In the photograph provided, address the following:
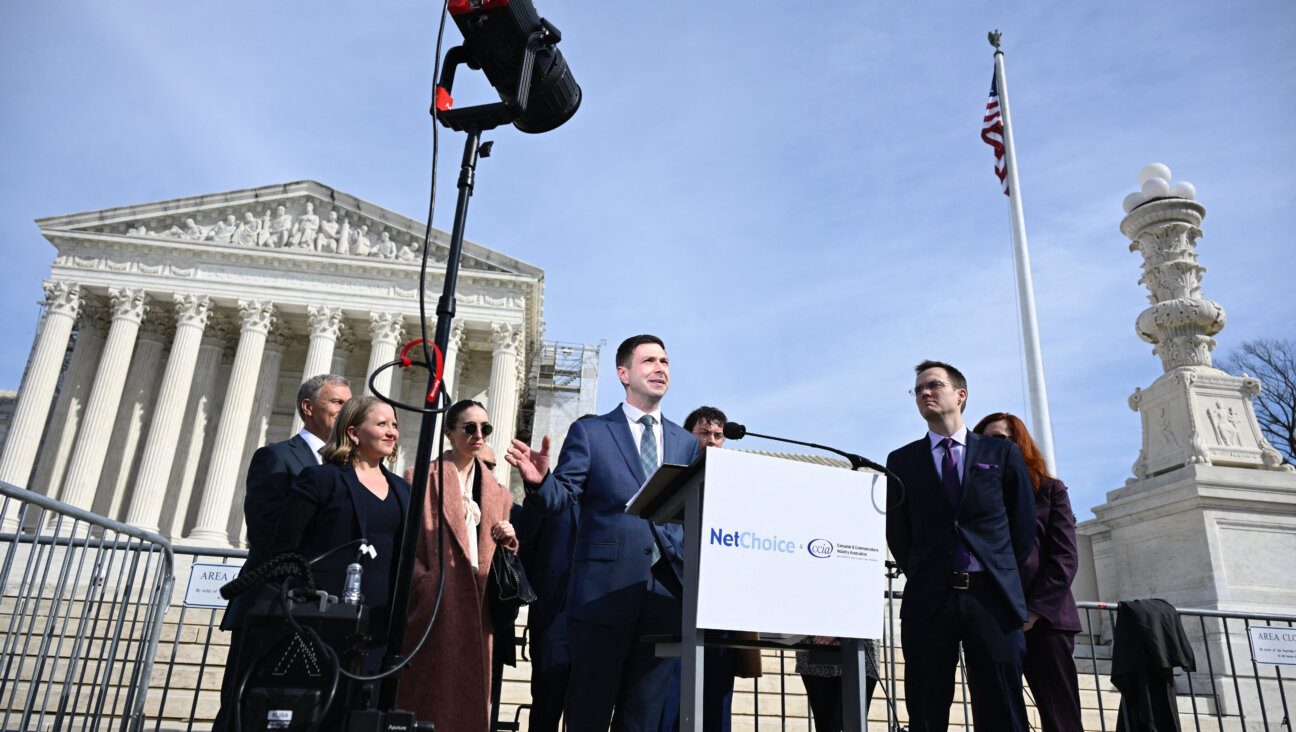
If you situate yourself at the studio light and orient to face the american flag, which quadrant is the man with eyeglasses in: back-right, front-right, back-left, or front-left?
front-right

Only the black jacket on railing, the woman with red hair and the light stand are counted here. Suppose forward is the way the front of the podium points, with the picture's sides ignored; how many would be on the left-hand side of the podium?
2

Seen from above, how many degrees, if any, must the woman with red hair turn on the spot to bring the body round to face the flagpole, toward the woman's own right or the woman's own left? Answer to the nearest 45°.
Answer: approximately 135° to the woman's own right

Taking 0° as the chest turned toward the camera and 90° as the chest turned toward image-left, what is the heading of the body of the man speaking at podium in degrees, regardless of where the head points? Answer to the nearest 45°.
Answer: approximately 315°

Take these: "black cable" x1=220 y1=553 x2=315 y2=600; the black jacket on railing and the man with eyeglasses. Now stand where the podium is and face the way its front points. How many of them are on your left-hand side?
2

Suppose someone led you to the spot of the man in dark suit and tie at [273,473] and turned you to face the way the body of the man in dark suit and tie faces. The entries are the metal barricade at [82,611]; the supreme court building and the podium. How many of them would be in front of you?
1

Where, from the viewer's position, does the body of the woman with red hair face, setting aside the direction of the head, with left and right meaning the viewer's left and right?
facing the viewer and to the left of the viewer

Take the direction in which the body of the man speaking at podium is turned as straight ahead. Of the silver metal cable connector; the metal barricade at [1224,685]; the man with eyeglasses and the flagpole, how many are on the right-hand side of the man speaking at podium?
1

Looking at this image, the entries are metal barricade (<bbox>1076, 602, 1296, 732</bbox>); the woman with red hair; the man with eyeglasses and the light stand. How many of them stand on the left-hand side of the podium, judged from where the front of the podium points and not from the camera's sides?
3

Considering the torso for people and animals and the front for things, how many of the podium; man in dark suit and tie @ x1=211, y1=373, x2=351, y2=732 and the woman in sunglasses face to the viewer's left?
0

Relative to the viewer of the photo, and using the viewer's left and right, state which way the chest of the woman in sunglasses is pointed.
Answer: facing the viewer and to the right of the viewer

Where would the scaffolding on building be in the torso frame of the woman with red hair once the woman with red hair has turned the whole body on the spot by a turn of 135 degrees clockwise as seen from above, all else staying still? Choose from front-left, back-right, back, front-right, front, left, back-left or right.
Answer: front-left

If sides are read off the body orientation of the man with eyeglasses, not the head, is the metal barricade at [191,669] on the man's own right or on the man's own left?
on the man's own right

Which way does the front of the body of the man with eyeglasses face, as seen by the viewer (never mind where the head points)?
toward the camera

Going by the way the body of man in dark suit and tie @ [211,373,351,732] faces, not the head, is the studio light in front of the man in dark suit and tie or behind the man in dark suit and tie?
in front

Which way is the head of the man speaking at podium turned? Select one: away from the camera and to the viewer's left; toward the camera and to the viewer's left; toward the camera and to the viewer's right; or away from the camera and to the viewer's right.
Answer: toward the camera and to the viewer's right
